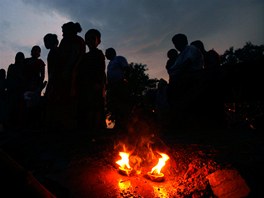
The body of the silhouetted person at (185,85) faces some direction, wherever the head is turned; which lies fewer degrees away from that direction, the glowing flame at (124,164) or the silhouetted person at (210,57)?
the glowing flame

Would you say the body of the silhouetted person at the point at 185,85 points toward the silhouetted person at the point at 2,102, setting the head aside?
yes

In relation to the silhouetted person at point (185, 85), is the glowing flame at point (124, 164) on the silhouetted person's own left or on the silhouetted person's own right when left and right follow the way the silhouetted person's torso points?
on the silhouetted person's own left

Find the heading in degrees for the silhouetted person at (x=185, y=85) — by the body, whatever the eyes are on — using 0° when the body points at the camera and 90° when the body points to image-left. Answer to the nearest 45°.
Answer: approximately 90°

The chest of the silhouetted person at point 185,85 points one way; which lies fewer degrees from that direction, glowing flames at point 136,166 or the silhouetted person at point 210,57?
the glowing flames

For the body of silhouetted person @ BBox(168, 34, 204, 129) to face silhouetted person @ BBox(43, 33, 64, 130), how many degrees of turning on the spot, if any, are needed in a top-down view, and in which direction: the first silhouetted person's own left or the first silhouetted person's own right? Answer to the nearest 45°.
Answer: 0° — they already face them

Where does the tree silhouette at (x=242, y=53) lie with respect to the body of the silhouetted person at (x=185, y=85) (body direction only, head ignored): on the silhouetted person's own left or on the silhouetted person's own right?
on the silhouetted person's own right
